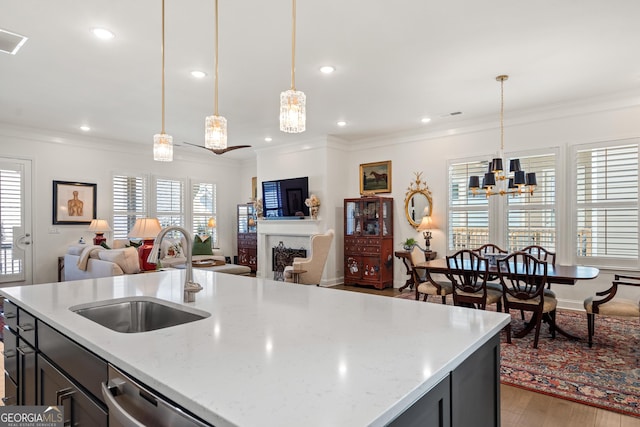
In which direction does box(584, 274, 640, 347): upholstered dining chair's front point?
to the viewer's left

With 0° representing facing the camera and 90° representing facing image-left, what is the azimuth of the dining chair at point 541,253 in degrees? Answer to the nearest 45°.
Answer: approximately 45°

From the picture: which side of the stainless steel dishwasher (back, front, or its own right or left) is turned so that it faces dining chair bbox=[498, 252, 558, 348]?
back

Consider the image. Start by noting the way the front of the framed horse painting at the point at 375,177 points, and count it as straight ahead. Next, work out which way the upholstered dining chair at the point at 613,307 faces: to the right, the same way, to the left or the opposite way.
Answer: to the right

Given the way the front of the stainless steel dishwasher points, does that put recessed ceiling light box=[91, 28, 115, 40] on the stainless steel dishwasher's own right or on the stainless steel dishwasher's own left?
on the stainless steel dishwasher's own right

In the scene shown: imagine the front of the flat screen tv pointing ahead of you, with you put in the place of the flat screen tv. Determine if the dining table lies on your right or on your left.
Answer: on your left

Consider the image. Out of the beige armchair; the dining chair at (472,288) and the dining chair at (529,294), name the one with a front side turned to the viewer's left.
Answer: the beige armchair

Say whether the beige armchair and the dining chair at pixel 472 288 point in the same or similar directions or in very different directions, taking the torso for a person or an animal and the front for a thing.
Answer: very different directions

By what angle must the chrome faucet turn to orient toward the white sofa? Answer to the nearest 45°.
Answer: approximately 135° to its right

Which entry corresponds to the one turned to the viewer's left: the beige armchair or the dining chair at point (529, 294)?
the beige armchair

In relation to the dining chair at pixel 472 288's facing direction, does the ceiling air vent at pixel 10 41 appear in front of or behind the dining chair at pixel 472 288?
behind
